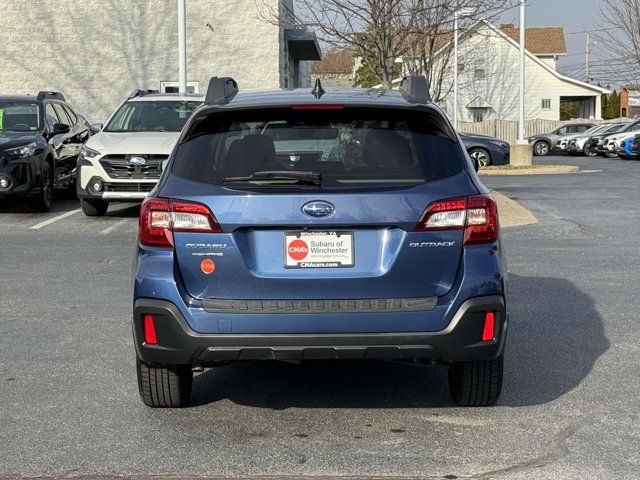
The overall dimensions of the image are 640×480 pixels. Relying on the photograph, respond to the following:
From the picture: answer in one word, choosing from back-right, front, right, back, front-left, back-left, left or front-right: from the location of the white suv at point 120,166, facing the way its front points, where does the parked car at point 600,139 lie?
back

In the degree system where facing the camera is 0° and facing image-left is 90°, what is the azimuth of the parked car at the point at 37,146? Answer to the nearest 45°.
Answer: approximately 45°

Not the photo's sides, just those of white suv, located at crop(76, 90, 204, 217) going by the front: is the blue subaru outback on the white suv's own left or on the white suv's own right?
on the white suv's own left

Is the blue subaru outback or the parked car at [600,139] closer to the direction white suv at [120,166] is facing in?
the blue subaru outback

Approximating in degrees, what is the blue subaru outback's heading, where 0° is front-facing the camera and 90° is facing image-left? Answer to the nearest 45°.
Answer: approximately 180°

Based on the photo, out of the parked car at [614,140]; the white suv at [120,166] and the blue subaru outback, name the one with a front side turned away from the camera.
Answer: the blue subaru outback

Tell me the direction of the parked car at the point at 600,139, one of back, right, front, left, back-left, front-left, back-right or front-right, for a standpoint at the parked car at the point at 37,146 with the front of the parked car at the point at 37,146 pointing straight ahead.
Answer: back

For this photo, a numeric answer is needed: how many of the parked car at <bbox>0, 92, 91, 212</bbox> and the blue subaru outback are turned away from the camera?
1

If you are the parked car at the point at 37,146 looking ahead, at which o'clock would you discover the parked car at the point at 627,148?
the parked car at the point at 627,148 is roughly at 6 o'clock from the parked car at the point at 37,146.

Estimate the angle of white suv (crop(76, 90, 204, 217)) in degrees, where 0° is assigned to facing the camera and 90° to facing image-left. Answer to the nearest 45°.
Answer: approximately 45°

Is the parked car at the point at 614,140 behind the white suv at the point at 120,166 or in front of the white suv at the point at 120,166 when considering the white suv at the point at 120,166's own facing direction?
behind

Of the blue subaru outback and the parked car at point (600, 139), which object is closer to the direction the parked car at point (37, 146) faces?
the blue subaru outback

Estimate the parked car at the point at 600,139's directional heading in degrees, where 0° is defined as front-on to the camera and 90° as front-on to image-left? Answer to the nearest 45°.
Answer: approximately 45°
